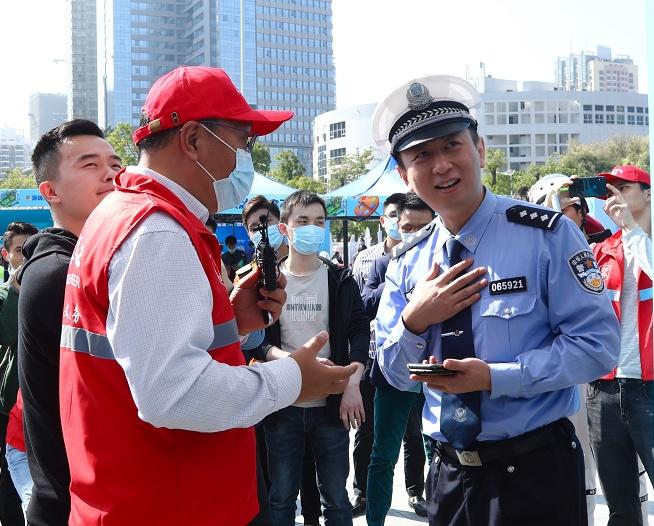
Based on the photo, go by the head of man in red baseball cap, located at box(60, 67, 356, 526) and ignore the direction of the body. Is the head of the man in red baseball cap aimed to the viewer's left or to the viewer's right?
to the viewer's right

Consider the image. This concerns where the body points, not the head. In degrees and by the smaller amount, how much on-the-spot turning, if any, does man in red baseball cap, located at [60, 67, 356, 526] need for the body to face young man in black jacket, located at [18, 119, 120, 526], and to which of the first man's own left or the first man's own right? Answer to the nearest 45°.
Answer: approximately 135° to the first man's own left

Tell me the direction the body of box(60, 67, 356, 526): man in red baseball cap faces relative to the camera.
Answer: to the viewer's right

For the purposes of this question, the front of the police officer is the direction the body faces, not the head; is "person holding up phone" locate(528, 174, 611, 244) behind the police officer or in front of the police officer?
behind

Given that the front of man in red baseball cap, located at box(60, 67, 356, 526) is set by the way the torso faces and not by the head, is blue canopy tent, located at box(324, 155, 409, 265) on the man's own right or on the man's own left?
on the man's own left

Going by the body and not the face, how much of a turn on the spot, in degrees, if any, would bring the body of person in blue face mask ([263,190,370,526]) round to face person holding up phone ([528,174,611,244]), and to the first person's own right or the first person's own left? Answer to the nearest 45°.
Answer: approximately 90° to the first person's own left

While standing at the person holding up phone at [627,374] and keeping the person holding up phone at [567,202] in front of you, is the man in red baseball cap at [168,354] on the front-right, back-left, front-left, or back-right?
back-left

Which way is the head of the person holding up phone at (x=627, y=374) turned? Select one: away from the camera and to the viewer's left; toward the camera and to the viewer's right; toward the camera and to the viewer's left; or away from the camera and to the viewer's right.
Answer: toward the camera and to the viewer's left

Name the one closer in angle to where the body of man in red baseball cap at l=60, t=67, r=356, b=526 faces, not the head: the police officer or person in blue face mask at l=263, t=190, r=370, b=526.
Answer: the police officer
